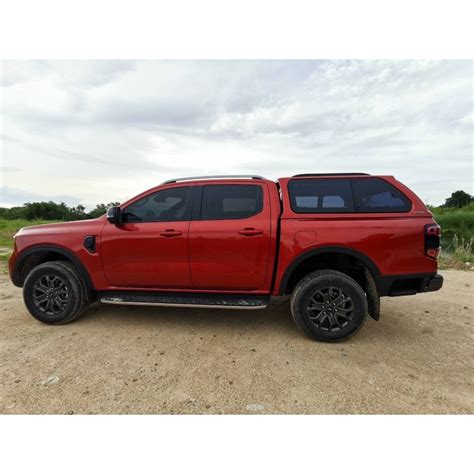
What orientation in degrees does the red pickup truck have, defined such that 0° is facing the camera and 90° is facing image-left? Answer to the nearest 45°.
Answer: approximately 90°
